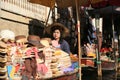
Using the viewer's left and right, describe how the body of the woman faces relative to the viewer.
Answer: facing the viewer and to the left of the viewer

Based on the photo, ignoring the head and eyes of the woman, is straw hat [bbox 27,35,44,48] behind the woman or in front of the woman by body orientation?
in front
